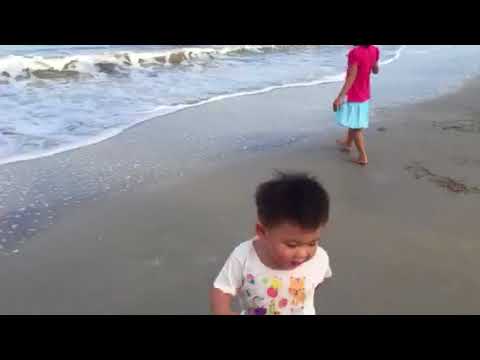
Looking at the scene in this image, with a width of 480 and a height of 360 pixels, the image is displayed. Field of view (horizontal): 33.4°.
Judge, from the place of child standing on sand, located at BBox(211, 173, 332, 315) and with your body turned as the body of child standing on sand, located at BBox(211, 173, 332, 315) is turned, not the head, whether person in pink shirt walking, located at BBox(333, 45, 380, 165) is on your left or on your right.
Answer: on your left

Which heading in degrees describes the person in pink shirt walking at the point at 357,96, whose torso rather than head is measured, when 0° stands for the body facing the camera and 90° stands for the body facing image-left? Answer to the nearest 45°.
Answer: approximately 135°

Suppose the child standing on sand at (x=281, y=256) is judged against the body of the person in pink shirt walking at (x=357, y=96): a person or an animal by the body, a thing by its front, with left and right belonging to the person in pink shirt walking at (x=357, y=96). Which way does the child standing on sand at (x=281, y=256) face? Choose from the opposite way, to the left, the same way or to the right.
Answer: the opposite way

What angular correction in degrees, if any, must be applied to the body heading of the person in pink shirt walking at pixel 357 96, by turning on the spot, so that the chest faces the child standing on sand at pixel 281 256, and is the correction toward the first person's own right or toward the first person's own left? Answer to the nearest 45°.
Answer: approximately 135° to the first person's own left

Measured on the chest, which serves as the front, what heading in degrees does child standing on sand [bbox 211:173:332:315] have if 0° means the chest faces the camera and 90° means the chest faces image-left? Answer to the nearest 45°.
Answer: approximately 315°
